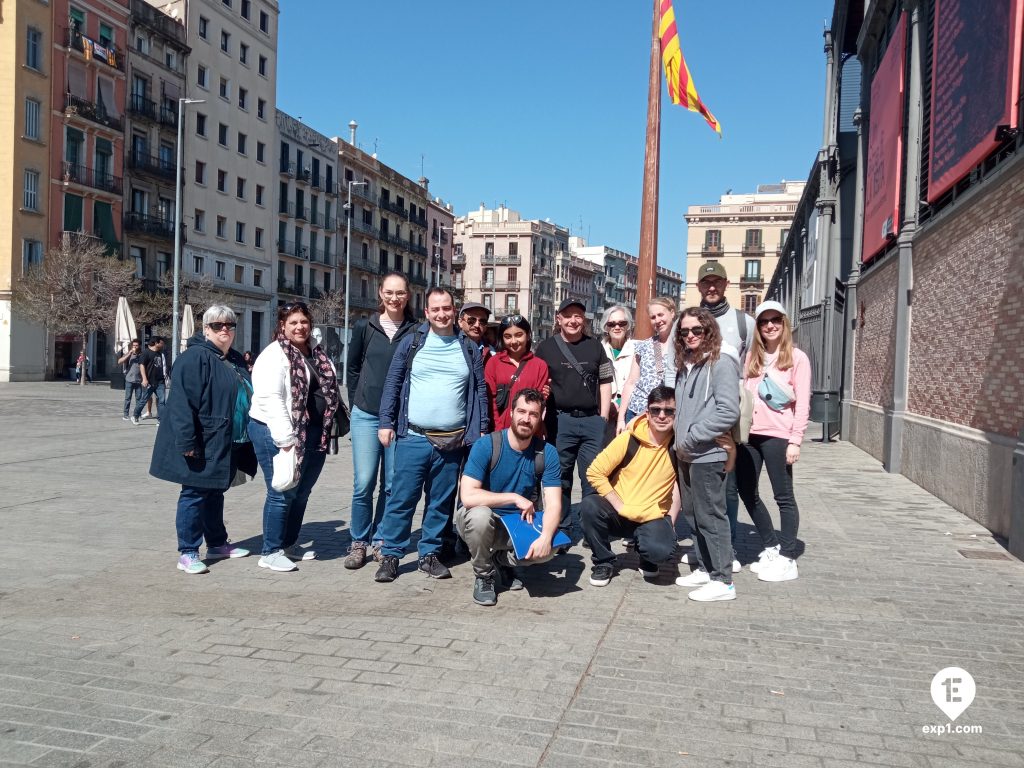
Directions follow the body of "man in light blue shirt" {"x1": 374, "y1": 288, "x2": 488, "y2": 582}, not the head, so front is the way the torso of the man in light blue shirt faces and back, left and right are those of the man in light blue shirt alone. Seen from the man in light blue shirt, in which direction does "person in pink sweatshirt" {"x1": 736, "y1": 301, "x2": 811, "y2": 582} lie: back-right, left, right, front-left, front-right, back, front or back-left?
left

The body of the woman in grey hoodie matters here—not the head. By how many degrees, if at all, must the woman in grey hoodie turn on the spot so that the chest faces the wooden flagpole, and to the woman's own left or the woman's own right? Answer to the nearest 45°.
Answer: approximately 135° to the woman's own right

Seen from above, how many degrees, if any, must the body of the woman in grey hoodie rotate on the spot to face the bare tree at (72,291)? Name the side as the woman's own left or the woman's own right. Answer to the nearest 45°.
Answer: approximately 90° to the woman's own right

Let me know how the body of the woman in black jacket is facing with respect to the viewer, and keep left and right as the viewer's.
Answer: facing the viewer

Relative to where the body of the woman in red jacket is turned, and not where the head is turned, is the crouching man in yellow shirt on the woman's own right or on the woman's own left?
on the woman's own left

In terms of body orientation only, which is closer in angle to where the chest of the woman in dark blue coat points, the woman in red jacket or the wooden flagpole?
the woman in red jacket

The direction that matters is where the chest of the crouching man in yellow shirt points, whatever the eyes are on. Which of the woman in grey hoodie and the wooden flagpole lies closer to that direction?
the woman in grey hoodie

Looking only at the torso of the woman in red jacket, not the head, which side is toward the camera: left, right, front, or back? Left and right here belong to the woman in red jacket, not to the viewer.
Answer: front

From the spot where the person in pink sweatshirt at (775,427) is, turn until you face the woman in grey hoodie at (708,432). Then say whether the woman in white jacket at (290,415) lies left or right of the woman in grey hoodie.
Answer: right

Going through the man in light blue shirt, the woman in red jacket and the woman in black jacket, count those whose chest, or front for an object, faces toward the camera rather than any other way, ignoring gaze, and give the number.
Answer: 3

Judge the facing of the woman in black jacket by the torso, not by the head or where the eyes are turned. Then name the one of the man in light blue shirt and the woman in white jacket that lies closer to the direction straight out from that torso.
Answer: the man in light blue shirt

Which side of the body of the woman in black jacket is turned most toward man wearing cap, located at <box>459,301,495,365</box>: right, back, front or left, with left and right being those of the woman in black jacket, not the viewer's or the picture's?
left
